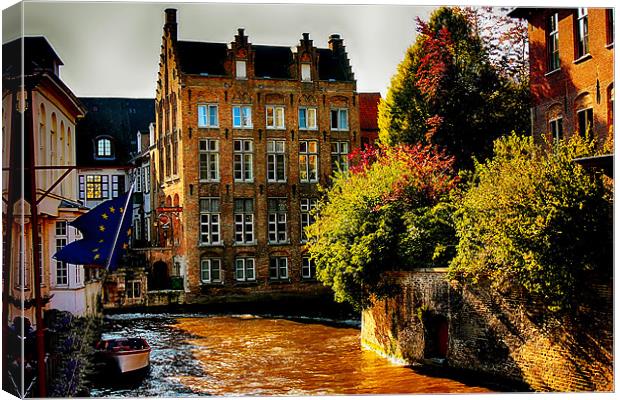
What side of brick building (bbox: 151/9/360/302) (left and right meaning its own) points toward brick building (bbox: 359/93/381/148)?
left

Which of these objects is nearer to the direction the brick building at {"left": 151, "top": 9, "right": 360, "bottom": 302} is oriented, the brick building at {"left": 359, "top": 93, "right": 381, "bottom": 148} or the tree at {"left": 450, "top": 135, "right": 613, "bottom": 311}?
the tree

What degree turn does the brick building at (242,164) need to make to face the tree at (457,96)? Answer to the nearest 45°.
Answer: approximately 90° to its left

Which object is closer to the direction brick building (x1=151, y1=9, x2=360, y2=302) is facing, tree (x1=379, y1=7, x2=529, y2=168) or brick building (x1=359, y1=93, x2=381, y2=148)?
the tree

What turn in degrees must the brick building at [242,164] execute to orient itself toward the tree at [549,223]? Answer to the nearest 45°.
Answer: approximately 45° to its left

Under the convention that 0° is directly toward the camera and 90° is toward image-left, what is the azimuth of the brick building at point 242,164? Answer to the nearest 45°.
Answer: approximately 0°

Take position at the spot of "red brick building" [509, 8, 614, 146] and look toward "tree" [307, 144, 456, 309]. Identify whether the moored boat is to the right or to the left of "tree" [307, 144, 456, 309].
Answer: left
